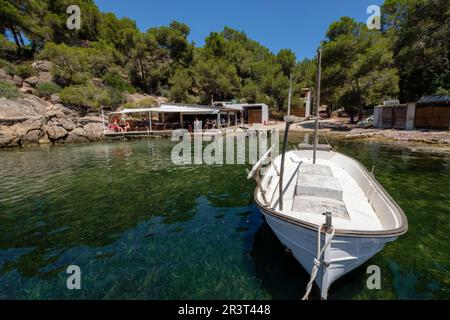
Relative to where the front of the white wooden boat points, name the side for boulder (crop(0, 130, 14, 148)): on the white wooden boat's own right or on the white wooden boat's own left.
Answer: on the white wooden boat's own right

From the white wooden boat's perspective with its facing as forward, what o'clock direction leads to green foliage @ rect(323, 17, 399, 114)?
The green foliage is roughly at 6 o'clock from the white wooden boat.

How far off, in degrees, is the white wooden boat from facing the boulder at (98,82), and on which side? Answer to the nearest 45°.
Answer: approximately 135° to its right

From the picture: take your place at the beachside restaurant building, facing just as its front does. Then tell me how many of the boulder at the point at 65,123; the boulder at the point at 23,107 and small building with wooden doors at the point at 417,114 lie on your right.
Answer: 2

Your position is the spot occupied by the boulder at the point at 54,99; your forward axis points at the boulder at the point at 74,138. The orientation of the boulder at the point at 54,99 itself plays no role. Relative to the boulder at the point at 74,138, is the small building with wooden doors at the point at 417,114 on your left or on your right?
left

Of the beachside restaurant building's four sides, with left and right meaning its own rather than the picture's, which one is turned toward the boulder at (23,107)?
right

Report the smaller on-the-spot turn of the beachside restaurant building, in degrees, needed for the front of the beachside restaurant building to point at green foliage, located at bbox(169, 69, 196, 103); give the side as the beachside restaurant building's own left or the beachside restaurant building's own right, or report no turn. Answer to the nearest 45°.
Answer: approximately 180°

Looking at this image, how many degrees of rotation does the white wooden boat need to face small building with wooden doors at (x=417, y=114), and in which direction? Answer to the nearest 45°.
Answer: approximately 180°

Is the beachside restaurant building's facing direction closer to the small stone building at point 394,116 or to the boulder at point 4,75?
the small stone building

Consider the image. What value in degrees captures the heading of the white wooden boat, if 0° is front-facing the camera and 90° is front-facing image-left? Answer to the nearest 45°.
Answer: approximately 0°

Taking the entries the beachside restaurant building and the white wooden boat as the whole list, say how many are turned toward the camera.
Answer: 2

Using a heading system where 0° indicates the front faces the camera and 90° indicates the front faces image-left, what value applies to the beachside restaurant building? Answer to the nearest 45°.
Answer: approximately 0°
